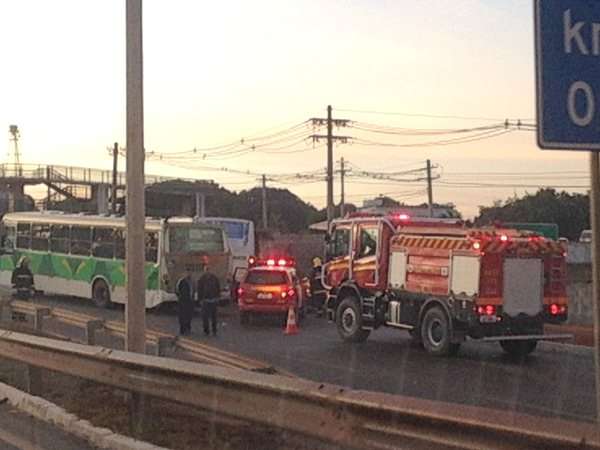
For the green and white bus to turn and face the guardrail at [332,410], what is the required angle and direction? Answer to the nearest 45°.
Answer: approximately 135° to its left

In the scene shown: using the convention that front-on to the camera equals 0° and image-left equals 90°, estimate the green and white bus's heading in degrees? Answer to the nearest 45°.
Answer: approximately 135°

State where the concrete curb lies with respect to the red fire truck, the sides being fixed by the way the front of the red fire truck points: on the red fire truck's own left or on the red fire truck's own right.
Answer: on the red fire truck's own left

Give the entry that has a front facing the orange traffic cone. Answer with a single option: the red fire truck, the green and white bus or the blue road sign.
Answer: the red fire truck

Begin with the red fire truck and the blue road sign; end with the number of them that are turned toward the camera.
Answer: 1

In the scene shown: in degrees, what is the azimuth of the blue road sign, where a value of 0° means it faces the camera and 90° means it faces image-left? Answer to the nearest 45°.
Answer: approximately 0°

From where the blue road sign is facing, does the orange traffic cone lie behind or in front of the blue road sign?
behind

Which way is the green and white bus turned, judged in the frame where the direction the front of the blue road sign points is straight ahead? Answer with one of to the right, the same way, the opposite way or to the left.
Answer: to the right

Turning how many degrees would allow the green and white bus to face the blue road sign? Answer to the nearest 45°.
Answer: approximately 135° to its left

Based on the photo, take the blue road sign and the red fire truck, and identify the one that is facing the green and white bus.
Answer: the red fire truck

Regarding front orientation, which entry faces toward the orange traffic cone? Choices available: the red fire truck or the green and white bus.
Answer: the red fire truck

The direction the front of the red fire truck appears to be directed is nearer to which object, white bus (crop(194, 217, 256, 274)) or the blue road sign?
the white bus
